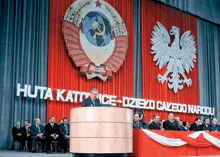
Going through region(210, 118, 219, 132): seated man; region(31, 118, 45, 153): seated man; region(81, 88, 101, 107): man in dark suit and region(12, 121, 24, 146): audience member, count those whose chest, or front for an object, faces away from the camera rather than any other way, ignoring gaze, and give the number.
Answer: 0

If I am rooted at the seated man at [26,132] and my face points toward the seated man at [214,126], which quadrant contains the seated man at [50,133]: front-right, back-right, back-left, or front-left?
front-right

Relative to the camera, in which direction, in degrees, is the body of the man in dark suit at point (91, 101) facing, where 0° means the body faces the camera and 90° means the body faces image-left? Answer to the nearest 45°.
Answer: approximately 315°

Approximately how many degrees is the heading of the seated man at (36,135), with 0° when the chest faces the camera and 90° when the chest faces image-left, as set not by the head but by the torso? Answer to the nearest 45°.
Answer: approximately 315°

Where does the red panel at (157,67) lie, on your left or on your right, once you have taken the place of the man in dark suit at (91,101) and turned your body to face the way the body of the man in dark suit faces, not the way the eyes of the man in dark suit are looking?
on your left

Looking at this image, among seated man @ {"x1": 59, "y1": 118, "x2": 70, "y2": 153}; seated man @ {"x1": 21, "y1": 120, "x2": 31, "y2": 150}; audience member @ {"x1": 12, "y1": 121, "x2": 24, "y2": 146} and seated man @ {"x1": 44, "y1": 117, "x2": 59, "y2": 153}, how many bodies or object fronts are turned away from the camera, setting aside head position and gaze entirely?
0

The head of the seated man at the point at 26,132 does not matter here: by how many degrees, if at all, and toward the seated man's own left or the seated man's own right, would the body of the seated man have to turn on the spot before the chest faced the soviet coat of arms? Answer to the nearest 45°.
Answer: approximately 90° to the seated man's own left

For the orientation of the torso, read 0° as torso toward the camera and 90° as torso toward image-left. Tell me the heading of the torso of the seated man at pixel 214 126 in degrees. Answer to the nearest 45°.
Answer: approximately 45°

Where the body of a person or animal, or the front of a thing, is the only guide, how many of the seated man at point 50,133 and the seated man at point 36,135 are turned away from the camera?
0

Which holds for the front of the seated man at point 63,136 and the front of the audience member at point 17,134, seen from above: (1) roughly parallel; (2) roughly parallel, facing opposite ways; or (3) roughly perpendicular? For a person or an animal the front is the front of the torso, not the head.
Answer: roughly parallel
